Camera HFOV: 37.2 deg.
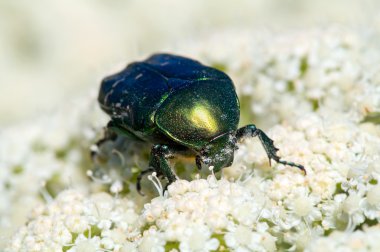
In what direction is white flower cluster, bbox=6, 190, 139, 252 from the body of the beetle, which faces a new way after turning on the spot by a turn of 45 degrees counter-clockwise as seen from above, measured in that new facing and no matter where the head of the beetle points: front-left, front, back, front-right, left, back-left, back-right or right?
back

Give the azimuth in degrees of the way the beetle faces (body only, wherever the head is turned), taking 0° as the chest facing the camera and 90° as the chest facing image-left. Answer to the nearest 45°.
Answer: approximately 315°

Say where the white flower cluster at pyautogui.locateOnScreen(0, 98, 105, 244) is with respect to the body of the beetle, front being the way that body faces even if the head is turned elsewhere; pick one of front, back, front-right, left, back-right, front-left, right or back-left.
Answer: back
